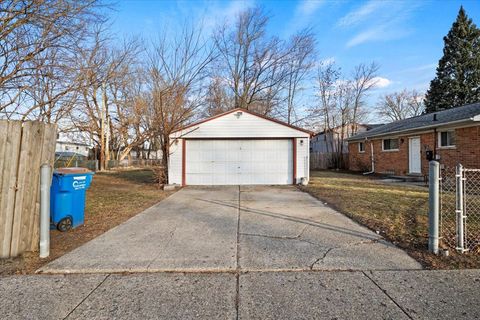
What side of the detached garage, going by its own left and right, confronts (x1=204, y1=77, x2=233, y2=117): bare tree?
back

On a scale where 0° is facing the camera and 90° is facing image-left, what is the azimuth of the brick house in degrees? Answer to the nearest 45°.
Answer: approximately 45°

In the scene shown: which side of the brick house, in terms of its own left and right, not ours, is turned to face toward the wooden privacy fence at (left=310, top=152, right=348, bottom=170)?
right

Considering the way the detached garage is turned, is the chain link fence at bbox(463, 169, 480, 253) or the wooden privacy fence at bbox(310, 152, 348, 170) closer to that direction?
the chain link fence

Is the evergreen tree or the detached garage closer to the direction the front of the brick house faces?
the detached garage

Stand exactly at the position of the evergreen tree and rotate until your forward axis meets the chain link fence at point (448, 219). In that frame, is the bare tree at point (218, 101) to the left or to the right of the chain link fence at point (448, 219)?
right

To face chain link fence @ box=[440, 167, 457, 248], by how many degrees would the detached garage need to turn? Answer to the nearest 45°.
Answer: approximately 45° to its left

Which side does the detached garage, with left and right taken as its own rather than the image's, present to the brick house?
left

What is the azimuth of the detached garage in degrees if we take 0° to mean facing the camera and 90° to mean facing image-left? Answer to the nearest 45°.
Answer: approximately 0°

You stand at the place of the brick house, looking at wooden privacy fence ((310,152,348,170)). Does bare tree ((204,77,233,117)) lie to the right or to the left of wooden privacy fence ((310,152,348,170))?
left
